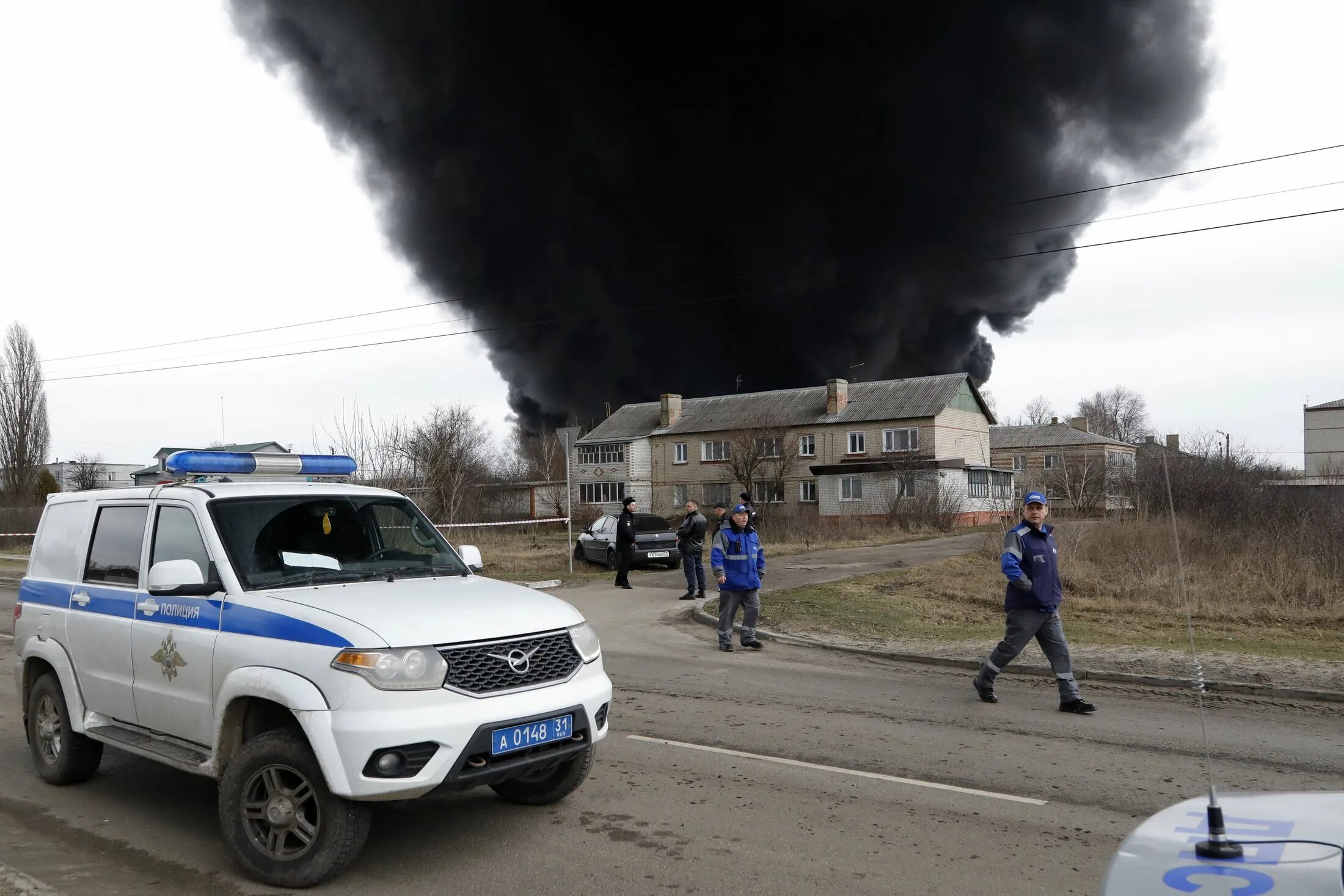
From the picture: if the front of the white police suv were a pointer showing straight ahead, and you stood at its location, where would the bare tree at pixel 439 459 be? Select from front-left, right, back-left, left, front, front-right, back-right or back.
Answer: back-left

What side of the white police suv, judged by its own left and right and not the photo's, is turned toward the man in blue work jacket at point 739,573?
left

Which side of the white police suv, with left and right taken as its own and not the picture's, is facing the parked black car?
left

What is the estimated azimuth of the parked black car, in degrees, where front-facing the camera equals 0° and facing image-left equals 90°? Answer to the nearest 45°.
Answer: approximately 135°
